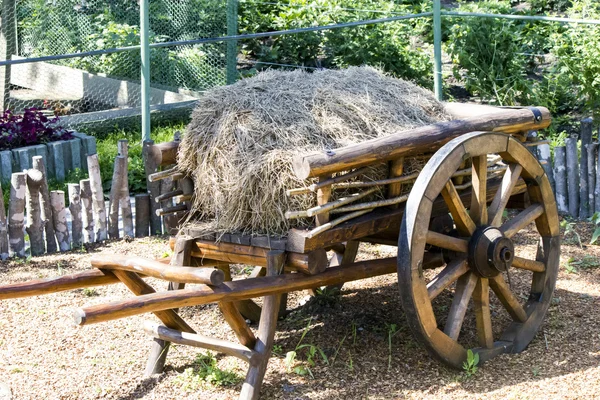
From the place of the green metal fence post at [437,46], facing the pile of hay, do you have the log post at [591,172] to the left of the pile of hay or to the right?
left

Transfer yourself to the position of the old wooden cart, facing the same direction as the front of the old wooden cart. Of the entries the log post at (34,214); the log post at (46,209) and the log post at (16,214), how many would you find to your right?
3

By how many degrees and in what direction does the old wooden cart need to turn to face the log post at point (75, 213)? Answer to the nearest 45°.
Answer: approximately 90° to its right

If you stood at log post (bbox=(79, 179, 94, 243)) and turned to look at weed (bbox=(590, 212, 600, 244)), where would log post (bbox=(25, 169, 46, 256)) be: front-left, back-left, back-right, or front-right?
back-right

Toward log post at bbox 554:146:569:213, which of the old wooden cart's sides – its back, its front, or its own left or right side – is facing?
back

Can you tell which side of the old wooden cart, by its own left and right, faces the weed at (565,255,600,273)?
back

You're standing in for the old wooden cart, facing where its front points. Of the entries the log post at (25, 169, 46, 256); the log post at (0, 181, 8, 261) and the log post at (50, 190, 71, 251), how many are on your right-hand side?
3

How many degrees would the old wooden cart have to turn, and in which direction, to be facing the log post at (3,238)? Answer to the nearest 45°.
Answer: approximately 90° to its right

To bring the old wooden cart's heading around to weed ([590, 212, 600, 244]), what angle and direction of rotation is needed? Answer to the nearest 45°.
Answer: approximately 180°

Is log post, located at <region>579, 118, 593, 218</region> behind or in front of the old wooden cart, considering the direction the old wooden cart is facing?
behind

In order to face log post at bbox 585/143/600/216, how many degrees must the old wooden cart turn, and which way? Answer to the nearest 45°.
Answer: approximately 180°

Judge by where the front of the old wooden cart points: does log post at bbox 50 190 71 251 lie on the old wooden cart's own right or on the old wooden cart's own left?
on the old wooden cart's own right
